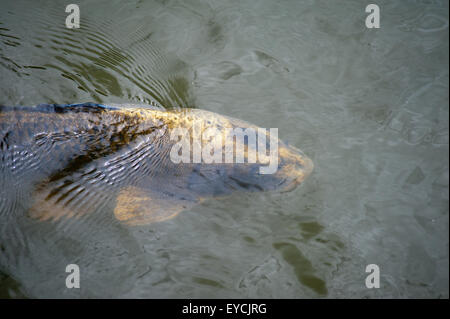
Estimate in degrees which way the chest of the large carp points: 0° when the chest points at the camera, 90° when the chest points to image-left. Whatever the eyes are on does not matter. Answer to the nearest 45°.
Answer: approximately 270°
